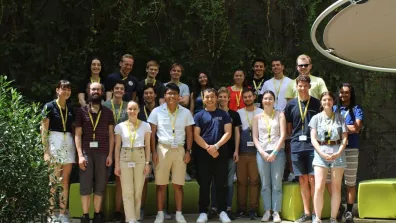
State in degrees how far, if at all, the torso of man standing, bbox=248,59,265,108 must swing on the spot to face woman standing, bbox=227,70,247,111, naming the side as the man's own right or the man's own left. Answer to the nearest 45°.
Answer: approximately 45° to the man's own right

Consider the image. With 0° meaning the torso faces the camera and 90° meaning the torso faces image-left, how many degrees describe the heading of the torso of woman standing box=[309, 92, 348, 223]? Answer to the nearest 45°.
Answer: approximately 0°

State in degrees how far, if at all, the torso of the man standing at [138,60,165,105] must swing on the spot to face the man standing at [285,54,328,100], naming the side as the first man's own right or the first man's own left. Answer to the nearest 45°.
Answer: approximately 90° to the first man's own left

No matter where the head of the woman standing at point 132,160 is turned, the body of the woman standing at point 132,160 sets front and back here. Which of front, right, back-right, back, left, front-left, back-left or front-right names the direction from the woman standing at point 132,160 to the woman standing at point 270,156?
left

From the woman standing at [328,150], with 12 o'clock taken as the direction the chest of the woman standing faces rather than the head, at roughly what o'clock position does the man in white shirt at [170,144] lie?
The man in white shirt is roughly at 3 o'clock from the woman standing.

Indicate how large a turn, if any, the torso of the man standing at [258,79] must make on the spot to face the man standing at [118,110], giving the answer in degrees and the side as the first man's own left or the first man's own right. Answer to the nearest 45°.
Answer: approximately 45° to the first man's own right

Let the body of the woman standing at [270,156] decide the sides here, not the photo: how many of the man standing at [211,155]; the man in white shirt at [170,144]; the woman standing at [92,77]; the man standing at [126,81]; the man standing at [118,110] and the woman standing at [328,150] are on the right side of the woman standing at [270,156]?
5

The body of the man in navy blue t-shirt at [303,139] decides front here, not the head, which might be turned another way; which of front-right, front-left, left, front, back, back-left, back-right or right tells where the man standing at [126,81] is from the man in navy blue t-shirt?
right
